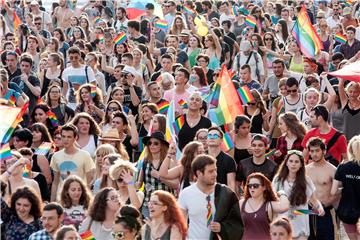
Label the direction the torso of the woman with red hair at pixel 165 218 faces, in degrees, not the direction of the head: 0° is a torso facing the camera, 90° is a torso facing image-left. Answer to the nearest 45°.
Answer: approximately 45°

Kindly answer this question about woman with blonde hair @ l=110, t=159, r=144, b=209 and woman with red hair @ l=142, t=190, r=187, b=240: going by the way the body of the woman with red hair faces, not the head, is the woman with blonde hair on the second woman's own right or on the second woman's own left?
on the second woman's own right

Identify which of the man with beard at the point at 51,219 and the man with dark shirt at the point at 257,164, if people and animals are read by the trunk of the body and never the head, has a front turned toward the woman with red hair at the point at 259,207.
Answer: the man with dark shirt at the point at 257,164
